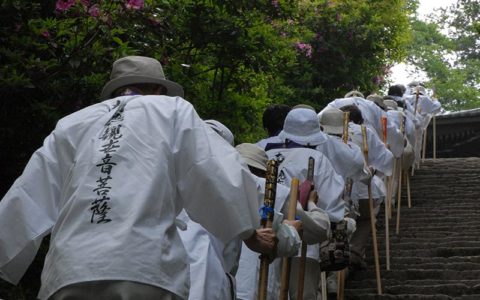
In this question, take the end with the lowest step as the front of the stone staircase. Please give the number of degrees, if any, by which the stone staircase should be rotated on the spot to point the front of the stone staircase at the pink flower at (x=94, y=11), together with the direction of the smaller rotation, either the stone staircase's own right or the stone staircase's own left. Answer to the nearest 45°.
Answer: approximately 45° to the stone staircase's own right

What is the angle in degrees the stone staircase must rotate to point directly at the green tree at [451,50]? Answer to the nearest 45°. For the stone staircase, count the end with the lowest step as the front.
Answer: approximately 180°

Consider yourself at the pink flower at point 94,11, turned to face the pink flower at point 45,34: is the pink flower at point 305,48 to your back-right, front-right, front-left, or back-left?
back-right

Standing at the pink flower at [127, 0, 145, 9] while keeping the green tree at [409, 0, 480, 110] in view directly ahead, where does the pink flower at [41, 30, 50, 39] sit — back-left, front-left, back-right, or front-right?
back-left

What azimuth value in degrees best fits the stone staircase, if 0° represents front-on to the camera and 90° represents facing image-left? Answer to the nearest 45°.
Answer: approximately 0°

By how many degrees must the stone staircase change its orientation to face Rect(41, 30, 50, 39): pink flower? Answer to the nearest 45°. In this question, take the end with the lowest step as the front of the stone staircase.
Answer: approximately 45° to its right

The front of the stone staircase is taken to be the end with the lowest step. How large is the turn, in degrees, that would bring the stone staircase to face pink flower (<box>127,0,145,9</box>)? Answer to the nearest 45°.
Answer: approximately 45° to its right
